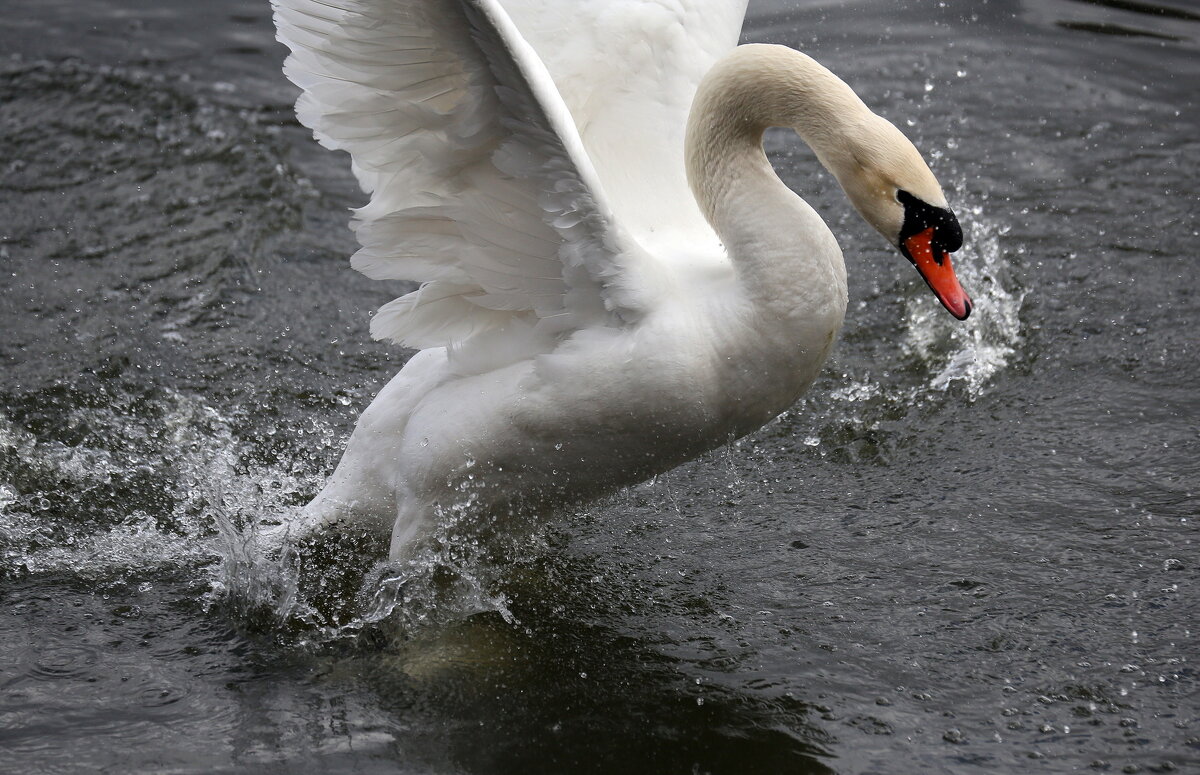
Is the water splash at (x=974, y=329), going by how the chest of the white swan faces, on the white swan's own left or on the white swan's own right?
on the white swan's own left

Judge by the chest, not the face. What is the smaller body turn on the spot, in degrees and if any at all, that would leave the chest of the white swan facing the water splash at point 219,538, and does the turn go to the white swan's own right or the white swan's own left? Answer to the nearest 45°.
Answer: approximately 180°

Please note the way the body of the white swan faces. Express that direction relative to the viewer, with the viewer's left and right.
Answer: facing to the right of the viewer
